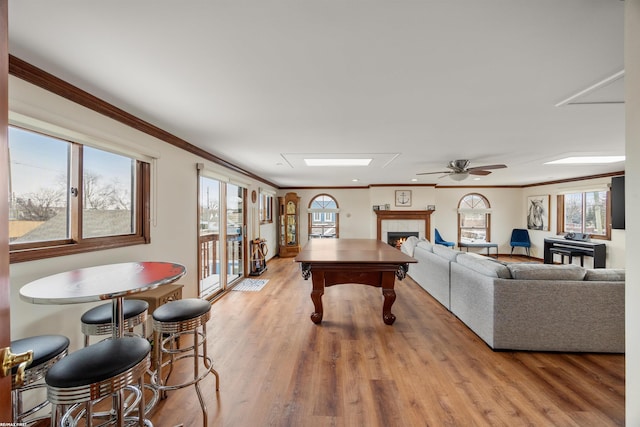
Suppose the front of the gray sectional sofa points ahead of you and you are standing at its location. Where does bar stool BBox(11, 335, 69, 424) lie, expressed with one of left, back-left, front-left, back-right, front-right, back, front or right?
back

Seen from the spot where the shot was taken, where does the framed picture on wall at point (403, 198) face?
facing the viewer

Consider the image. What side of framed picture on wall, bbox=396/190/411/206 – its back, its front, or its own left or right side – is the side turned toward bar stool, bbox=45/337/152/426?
front

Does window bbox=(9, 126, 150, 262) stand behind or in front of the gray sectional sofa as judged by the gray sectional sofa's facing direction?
behind

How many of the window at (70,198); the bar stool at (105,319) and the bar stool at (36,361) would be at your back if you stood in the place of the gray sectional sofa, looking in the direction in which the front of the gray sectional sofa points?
3

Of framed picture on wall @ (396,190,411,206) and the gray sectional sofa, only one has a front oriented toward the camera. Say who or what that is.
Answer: the framed picture on wall

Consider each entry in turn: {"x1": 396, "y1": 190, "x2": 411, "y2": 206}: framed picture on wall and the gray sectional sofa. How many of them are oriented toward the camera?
1

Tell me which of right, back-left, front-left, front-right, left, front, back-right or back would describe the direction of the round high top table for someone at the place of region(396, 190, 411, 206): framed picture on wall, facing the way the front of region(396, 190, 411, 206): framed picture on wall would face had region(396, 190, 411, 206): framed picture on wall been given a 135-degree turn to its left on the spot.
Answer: back-right

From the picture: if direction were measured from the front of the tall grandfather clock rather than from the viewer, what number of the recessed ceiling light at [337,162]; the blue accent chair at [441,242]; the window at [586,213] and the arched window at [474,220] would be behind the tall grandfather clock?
0

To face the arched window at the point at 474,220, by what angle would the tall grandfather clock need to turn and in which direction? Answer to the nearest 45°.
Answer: approximately 45° to its left

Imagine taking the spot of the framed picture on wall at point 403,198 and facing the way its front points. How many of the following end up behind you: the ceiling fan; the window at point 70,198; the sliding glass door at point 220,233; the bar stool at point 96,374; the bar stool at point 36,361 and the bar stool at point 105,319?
0

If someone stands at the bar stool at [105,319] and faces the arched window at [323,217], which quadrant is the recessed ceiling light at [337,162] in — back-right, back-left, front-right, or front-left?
front-right

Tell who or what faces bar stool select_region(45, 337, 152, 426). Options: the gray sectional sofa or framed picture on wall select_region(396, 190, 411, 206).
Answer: the framed picture on wall

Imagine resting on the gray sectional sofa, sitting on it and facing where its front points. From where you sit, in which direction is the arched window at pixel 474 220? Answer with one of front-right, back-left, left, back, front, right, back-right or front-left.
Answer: front-left

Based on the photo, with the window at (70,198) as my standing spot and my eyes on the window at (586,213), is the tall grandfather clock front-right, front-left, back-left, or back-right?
front-left

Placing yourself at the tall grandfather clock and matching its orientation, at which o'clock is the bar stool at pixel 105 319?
The bar stool is roughly at 2 o'clock from the tall grandfather clock.

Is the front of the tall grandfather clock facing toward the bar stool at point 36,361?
no

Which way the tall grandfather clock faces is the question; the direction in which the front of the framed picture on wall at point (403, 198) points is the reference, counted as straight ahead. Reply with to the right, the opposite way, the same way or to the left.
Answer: to the left

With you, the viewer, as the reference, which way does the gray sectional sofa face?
facing away from the viewer and to the right of the viewer

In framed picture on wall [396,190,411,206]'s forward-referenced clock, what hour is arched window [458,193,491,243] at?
The arched window is roughly at 8 o'clock from the framed picture on wall.
